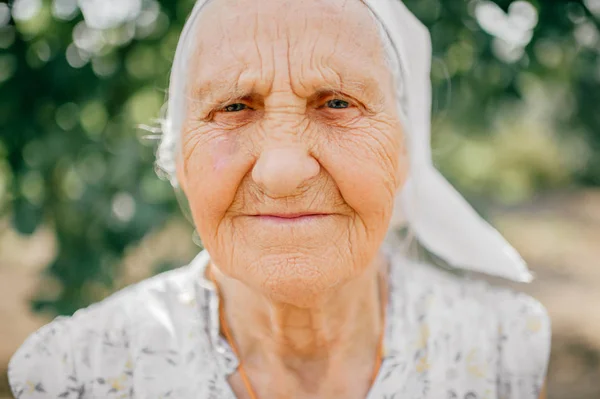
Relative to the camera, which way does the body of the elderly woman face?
toward the camera
